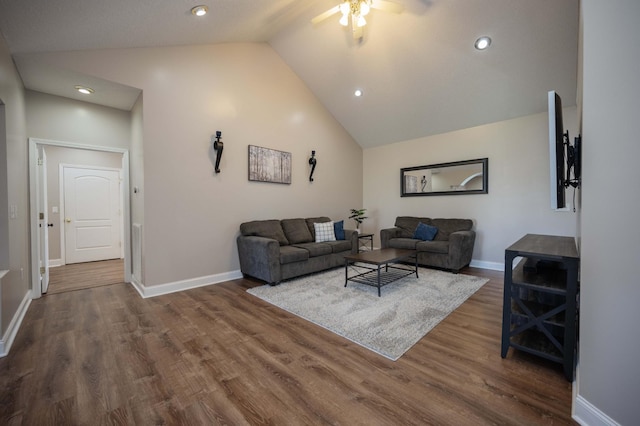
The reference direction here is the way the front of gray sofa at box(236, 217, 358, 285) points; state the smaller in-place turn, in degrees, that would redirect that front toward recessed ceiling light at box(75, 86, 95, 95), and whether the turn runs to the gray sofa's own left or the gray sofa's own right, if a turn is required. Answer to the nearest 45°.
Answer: approximately 135° to the gray sofa's own right

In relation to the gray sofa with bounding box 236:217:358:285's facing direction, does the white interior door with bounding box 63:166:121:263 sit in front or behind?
behind

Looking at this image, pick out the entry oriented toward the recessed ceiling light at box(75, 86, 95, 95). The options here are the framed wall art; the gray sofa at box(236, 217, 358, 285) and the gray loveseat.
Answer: the gray loveseat

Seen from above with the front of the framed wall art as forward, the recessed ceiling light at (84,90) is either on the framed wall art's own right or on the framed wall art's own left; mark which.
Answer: on the framed wall art's own right

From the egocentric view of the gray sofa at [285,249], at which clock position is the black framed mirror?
The black framed mirror is roughly at 10 o'clock from the gray sofa.

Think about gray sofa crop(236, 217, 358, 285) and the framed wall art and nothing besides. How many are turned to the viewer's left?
0

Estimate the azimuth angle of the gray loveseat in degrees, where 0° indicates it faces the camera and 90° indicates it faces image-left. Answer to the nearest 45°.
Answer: approximately 45°

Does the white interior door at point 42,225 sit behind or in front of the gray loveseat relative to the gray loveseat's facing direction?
in front

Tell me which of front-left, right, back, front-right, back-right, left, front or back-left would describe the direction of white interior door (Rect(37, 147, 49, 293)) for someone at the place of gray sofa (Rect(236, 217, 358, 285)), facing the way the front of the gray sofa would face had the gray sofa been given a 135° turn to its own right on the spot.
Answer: front

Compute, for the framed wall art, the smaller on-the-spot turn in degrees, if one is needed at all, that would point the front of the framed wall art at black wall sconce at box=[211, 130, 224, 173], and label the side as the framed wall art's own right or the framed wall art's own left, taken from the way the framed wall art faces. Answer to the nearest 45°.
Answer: approximately 90° to the framed wall art's own right
